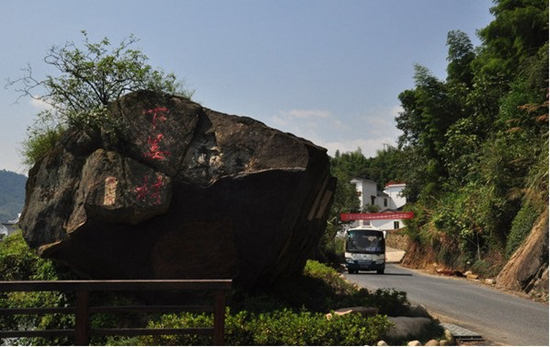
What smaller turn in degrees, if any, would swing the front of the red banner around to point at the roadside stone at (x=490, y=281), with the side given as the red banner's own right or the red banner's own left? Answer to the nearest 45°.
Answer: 0° — it already faces it

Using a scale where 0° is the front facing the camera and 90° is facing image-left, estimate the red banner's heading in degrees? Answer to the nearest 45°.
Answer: approximately 0°

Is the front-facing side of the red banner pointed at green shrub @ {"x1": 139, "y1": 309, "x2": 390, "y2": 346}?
yes

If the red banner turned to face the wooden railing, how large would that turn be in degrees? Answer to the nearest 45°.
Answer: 0° — it already faces it

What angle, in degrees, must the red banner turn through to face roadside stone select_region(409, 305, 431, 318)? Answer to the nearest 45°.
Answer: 0° — it already faces it

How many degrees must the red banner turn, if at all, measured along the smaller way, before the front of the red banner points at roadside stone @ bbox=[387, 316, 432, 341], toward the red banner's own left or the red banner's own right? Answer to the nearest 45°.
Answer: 0° — it already faces it

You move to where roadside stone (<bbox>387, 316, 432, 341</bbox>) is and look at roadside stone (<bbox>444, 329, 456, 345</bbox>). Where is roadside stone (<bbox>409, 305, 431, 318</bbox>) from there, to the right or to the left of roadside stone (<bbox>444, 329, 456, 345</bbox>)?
left

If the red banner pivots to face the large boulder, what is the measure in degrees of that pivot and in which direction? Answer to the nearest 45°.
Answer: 0° — it already faces it
